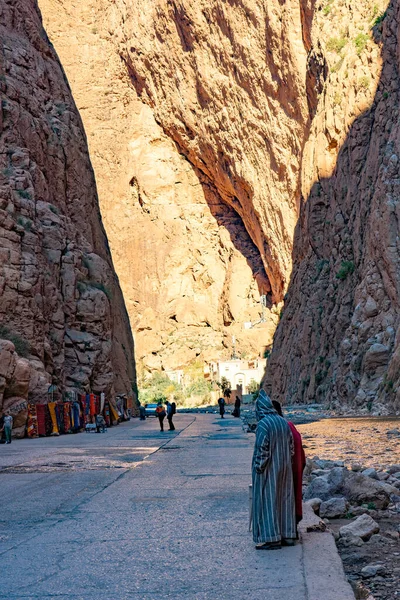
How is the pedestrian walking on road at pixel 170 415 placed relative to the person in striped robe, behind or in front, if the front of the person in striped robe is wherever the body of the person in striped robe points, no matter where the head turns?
in front

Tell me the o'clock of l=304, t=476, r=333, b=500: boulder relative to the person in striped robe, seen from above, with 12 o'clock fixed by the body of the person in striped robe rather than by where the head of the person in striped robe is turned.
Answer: The boulder is roughly at 2 o'clock from the person in striped robe.

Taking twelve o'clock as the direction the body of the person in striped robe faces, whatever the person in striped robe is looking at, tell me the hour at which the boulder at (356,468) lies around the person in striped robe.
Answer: The boulder is roughly at 2 o'clock from the person in striped robe.

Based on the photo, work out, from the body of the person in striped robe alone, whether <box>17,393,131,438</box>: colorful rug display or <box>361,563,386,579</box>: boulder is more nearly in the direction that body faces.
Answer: the colorful rug display

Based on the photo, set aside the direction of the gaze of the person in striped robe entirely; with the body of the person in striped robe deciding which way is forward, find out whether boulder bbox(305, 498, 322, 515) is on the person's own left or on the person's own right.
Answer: on the person's own right

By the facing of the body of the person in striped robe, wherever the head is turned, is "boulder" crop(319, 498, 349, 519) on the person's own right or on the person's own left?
on the person's own right

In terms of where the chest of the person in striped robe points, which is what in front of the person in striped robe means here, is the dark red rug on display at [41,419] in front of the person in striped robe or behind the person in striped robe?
in front

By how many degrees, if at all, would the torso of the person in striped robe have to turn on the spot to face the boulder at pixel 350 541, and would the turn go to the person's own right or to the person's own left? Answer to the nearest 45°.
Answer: approximately 90° to the person's own right

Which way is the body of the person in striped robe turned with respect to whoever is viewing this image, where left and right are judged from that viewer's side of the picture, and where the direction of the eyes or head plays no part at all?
facing away from the viewer and to the left of the viewer

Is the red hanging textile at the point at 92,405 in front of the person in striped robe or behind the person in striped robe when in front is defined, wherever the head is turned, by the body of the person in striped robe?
in front

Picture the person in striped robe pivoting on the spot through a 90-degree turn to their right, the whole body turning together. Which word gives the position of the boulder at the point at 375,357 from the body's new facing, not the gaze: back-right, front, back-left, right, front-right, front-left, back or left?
front-left
